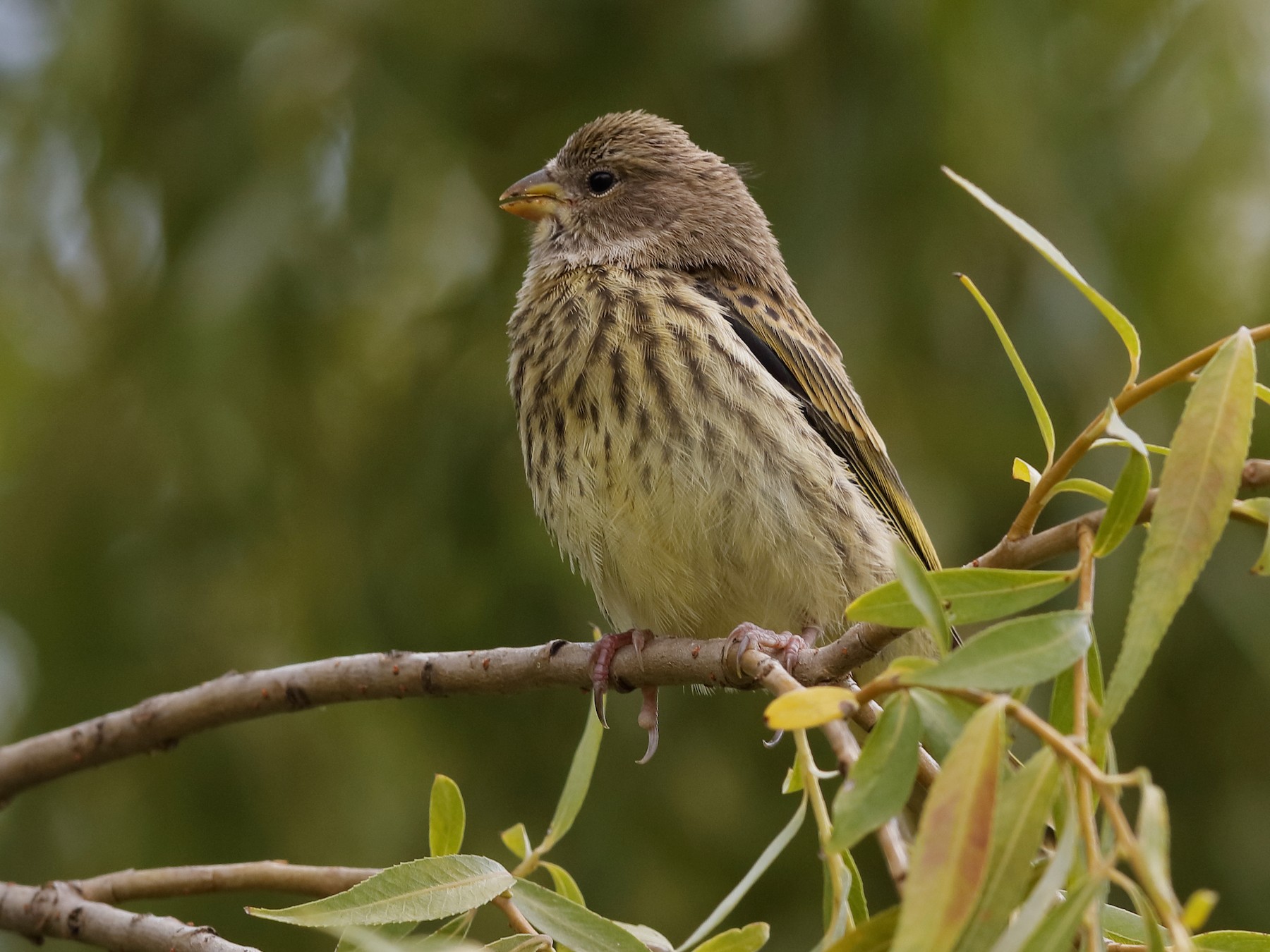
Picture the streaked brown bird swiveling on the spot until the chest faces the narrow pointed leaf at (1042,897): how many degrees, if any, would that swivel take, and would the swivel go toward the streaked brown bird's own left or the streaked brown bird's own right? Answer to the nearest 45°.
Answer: approximately 45° to the streaked brown bird's own left

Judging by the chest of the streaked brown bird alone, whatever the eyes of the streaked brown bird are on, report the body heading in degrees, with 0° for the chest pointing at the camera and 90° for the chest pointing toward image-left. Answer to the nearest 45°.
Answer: approximately 45°

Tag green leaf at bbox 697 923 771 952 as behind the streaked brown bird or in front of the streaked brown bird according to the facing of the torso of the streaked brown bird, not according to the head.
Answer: in front

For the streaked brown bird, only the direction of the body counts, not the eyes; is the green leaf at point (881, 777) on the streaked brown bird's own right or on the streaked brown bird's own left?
on the streaked brown bird's own left

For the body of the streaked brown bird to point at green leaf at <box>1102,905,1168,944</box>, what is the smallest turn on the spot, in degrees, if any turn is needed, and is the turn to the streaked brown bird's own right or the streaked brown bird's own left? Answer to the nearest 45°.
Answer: approximately 45° to the streaked brown bird's own left

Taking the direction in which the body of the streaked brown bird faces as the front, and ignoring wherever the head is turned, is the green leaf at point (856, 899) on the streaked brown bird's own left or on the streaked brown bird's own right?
on the streaked brown bird's own left

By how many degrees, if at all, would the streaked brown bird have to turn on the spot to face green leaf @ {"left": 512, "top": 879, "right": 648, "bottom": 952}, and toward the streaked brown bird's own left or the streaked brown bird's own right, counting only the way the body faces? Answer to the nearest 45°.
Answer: approximately 45° to the streaked brown bird's own left

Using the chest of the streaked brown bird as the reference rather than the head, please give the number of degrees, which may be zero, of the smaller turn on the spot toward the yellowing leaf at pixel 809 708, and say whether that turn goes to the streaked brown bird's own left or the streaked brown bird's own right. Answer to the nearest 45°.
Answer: approximately 45° to the streaked brown bird's own left
